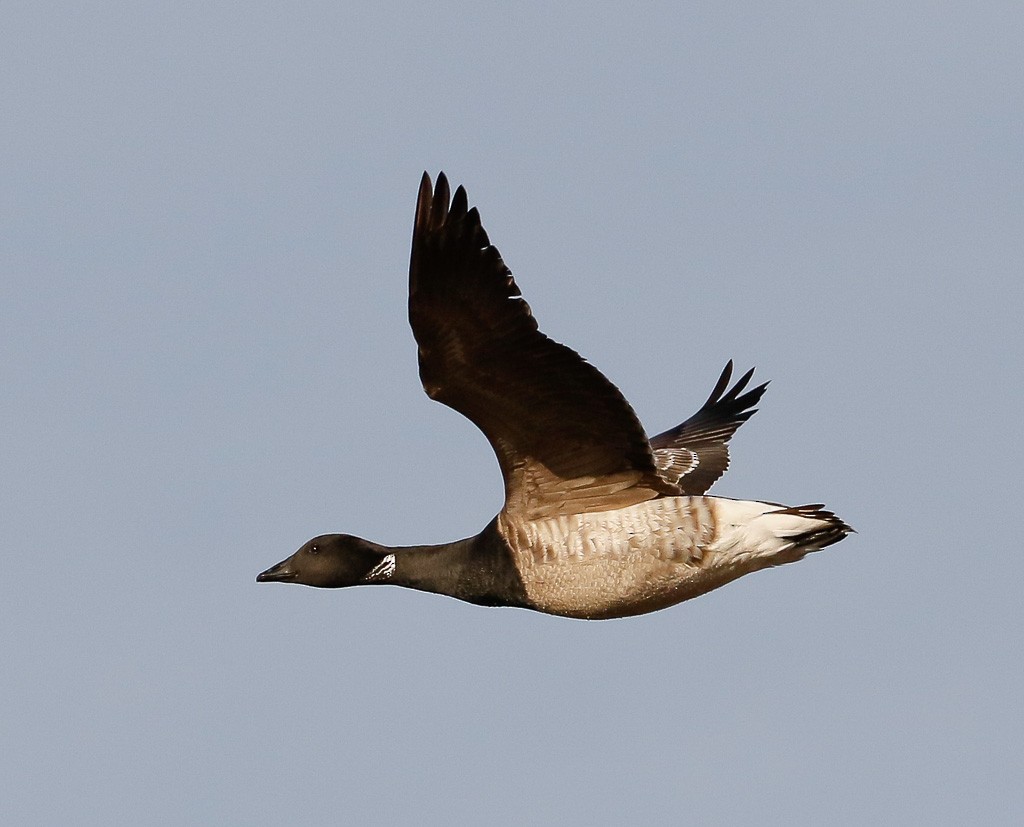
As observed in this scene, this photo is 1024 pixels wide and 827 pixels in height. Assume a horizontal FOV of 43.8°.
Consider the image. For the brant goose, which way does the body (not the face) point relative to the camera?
to the viewer's left
